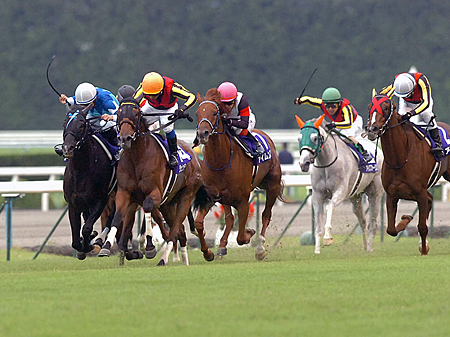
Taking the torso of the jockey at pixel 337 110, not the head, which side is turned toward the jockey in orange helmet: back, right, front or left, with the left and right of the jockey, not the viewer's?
front

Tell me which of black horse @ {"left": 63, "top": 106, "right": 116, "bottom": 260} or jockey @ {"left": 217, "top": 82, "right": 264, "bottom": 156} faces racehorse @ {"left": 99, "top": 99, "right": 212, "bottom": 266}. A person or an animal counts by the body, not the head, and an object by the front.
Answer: the jockey

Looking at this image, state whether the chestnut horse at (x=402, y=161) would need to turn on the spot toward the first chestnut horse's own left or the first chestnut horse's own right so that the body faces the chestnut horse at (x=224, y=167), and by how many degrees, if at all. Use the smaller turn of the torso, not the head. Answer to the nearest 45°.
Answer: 0° — it already faces it

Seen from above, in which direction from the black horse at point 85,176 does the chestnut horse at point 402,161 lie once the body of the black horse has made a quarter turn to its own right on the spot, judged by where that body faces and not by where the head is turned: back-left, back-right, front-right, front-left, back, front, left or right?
back-right

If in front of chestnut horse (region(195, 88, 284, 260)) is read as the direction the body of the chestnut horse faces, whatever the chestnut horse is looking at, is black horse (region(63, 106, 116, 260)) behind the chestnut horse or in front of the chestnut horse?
in front

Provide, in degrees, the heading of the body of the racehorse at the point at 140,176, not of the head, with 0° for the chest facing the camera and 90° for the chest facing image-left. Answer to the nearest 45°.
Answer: approximately 45°

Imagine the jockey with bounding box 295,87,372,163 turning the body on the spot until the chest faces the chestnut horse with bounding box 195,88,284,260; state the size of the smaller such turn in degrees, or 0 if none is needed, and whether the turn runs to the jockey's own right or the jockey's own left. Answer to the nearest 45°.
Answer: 0° — they already face it
